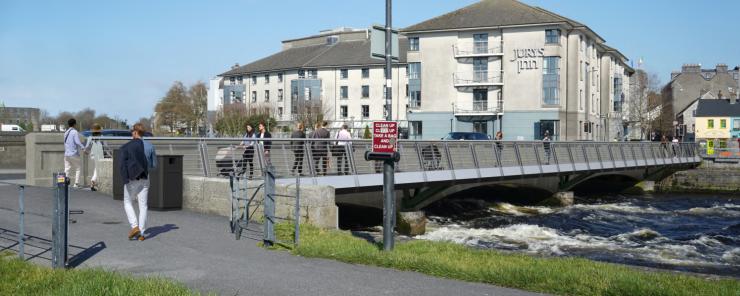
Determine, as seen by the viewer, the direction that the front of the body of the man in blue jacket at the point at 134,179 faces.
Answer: away from the camera

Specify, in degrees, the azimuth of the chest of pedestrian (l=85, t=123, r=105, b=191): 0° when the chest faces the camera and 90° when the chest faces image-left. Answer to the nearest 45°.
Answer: approximately 180°

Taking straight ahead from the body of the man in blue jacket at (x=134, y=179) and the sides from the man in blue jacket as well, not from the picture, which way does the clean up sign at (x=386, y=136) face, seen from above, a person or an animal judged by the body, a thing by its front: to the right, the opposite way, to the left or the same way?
the opposite way

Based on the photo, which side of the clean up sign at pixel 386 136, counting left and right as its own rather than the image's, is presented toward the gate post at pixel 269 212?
right

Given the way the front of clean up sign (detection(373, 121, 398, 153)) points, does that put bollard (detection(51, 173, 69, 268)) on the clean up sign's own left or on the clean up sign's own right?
on the clean up sign's own right

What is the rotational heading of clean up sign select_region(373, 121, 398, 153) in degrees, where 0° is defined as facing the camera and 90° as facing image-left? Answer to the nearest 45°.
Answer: approximately 0°

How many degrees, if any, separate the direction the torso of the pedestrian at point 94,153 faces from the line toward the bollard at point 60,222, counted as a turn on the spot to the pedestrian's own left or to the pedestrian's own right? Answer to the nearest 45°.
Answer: approximately 180°

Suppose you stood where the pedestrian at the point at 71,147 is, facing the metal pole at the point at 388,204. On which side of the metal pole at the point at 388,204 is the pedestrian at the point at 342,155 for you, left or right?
left
